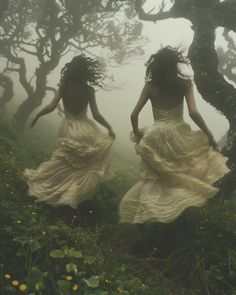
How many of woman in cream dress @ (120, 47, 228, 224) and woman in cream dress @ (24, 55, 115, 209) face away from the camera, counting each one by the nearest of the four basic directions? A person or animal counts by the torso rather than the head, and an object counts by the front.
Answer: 2

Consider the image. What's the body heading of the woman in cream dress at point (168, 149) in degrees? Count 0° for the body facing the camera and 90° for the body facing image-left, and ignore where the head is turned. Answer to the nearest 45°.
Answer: approximately 180°

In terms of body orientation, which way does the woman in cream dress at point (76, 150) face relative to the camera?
away from the camera

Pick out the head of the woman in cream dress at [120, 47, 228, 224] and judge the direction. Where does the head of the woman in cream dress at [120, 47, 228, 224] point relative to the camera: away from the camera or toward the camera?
away from the camera

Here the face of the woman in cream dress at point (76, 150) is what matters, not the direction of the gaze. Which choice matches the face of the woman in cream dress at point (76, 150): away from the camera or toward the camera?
away from the camera

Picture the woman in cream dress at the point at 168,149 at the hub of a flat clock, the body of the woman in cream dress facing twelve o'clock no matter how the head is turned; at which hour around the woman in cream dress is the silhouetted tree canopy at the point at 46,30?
The silhouetted tree canopy is roughly at 11 o'clock from the woman in cream dress.

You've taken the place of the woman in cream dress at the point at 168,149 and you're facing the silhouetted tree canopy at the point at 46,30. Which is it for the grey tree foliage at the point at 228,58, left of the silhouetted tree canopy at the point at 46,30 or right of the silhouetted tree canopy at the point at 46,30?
right

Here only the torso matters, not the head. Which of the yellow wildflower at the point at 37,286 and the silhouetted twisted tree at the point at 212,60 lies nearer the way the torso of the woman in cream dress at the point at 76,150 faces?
the silhouetted twisted tree

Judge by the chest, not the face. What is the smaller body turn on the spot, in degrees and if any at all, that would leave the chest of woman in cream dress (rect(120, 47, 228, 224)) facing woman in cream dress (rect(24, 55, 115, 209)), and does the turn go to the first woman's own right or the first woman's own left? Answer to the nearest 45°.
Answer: approximately 45° to the first woman's own left

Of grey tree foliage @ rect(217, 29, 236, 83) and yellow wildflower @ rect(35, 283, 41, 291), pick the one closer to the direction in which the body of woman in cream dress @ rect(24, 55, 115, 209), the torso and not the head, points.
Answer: the grey tree foliage

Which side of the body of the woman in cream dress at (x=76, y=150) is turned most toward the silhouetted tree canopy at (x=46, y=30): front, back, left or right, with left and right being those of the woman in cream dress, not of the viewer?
front
